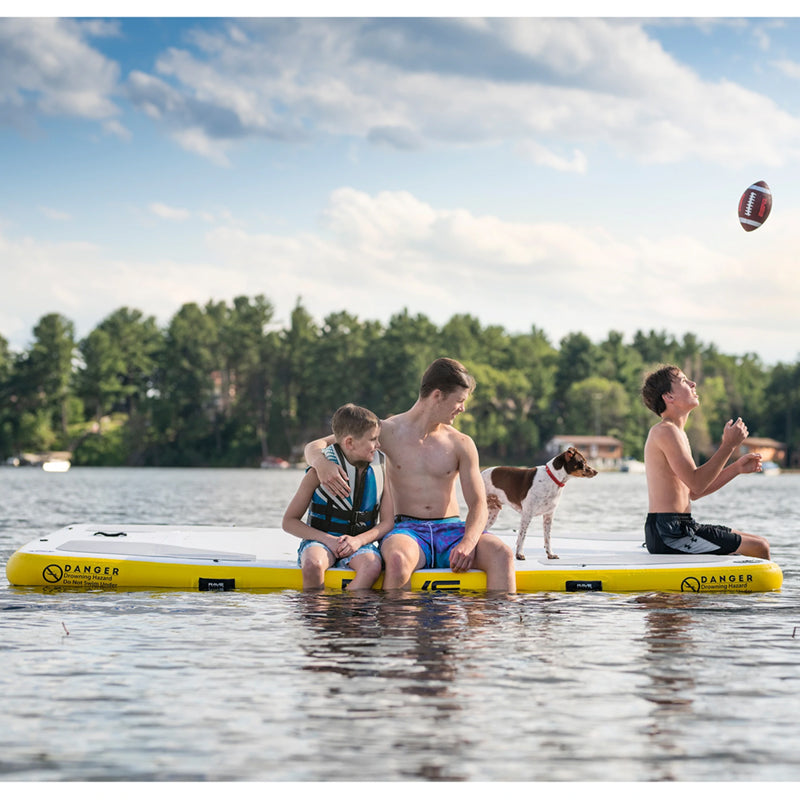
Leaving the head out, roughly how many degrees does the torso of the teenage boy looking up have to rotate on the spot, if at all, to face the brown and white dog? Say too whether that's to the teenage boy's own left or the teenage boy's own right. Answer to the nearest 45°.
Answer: approximately 135° to the teenage boy's own left

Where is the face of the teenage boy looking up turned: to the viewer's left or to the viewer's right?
to the viewer's right

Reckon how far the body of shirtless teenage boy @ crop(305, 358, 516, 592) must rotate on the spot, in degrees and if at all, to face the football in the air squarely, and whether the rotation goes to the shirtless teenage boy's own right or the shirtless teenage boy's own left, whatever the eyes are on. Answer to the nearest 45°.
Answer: approximately 135° to the shirtless teenage boy's own left

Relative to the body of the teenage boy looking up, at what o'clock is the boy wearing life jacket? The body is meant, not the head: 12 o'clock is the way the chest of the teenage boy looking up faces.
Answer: The boy wearing life jacket is roughly at 5 o'clock from the teenage boy looking up.

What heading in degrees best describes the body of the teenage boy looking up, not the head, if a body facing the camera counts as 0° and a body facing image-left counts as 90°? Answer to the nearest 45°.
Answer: approximately 270°

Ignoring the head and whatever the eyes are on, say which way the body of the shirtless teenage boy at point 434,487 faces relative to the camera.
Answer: toward the camera

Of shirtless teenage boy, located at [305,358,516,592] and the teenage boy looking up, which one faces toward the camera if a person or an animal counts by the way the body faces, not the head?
the shirtless teenage boy

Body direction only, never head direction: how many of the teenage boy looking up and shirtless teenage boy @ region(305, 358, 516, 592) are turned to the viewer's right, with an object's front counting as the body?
1

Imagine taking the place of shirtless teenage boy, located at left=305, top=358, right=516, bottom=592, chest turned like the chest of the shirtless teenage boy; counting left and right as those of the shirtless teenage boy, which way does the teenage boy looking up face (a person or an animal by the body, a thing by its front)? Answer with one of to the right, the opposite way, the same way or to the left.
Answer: to the left

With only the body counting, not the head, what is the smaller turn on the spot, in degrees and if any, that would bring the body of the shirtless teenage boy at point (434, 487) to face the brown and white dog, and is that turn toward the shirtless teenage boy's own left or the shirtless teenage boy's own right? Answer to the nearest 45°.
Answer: approximately 135° to the shirtless teenage boy's own left

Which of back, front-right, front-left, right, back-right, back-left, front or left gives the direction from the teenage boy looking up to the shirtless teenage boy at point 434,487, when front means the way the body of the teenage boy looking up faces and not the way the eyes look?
back-right

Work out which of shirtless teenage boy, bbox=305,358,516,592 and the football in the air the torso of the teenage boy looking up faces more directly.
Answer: the football in the air

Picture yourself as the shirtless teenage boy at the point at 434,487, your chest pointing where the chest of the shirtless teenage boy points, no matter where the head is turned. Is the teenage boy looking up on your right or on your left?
on your left
